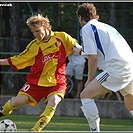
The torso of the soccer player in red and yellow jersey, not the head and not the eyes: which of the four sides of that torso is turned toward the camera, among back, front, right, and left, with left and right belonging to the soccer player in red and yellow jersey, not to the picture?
front

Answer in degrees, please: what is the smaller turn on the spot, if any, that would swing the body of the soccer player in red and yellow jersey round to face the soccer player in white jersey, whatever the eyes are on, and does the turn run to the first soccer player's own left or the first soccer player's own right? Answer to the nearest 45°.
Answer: approximately 45° to the first soccer player's own left

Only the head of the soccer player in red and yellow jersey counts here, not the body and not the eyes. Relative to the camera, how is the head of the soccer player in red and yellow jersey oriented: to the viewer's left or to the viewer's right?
to the viewer's left

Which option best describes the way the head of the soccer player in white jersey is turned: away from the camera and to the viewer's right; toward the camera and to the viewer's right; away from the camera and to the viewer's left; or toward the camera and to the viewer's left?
away from the camera and to the viewer's left
